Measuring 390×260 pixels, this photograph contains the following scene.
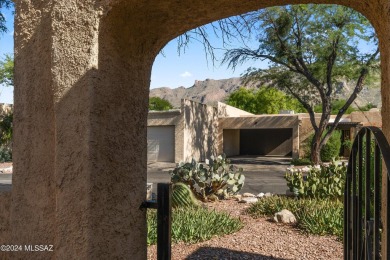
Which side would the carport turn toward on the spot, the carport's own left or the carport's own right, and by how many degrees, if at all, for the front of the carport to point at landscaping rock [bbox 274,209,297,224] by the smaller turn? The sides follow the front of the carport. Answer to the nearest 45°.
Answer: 0° — it already faces it

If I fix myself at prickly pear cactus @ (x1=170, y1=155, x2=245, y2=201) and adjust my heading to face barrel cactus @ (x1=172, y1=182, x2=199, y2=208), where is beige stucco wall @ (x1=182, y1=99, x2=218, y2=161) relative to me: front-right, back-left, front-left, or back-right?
back-right

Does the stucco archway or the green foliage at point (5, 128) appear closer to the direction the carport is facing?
the stucco archway

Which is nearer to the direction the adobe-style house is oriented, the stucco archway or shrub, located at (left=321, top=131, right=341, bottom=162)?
the stucco archway

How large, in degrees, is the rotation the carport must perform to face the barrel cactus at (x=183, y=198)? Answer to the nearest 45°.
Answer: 0° — it already faces it

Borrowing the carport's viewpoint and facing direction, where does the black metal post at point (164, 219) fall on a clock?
The black metal post is roughly at 12 o'clock from the carport.

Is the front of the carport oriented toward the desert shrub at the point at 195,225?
yes

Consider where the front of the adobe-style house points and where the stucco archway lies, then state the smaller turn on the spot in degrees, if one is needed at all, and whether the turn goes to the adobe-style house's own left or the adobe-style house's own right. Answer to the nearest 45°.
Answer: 0° — it already faces it

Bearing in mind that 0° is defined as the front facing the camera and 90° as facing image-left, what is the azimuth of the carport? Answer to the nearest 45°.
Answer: approximately 0°
